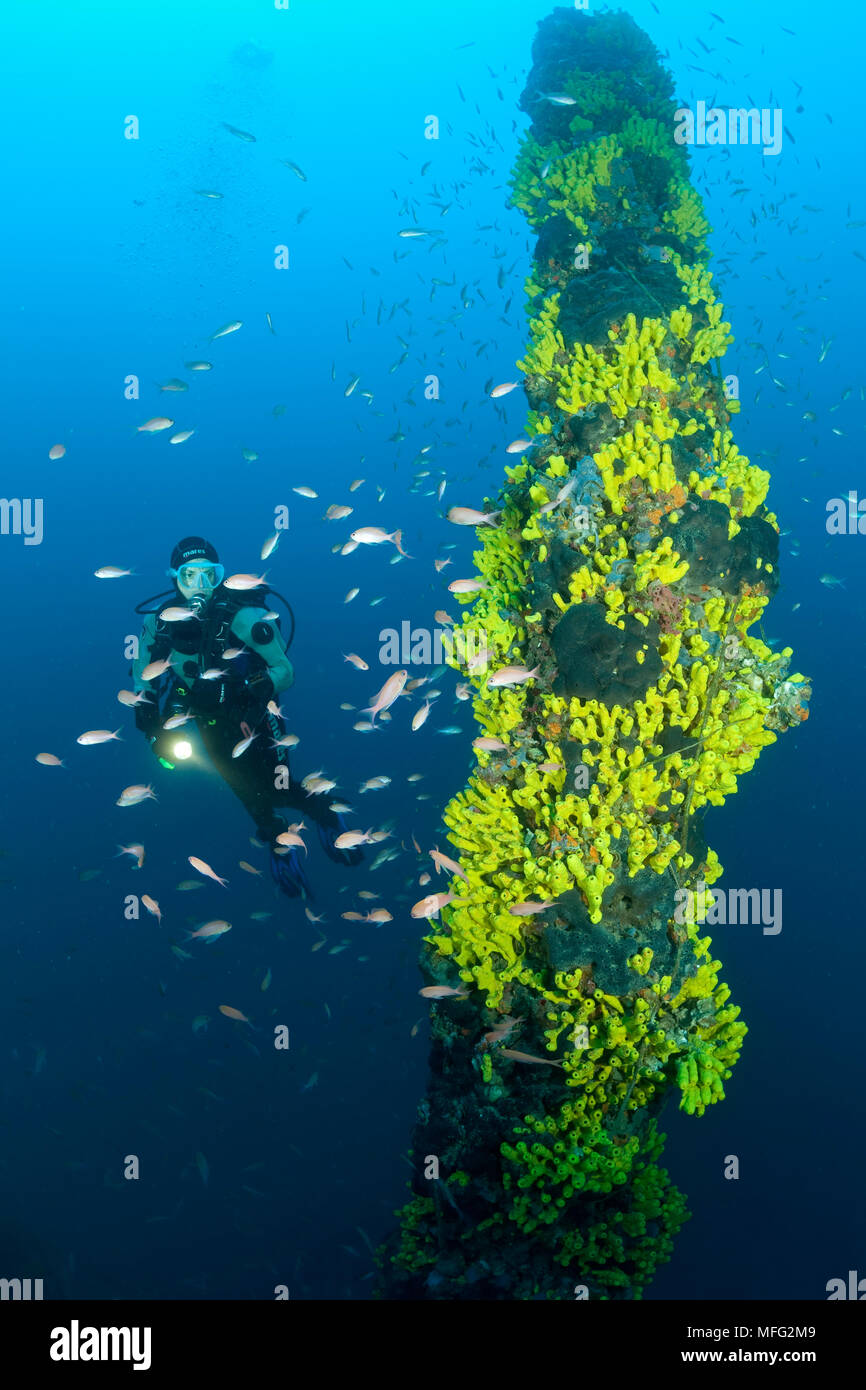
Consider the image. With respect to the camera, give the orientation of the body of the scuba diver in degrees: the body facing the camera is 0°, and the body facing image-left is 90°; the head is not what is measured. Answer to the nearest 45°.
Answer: approximately 0°
